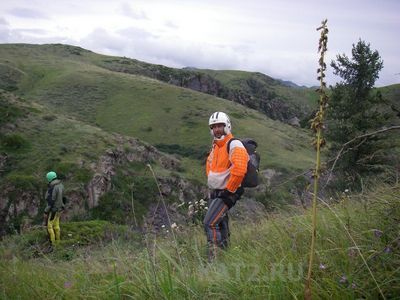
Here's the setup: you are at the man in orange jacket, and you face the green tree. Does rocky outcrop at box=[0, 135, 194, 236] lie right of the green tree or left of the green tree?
left

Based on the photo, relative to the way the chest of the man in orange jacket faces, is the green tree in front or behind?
behind

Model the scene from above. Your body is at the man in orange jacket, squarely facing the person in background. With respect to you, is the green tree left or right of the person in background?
right

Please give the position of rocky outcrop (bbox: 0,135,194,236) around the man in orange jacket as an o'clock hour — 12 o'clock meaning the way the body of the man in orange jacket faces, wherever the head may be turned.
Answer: The rocky outcrop is roughly at 4 o'clock from the man in orange jacket.

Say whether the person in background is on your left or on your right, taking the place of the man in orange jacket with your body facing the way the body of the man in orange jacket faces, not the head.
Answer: on your right

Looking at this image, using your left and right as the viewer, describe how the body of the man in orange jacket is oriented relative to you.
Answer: facing the viewer and to the left of the viewer
